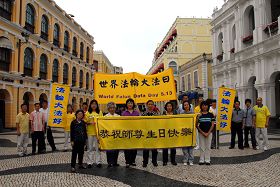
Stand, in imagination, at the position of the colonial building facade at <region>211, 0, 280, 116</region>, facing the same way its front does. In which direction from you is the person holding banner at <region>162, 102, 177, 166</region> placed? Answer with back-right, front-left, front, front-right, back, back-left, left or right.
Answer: front-left

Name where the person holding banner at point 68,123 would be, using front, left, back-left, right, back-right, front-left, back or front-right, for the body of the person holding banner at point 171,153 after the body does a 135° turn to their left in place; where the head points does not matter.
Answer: left

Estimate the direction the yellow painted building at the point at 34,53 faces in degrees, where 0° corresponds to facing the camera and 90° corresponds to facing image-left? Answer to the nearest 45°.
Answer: approximately 315°

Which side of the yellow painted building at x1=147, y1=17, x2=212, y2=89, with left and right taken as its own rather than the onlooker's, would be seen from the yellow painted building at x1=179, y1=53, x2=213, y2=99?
left

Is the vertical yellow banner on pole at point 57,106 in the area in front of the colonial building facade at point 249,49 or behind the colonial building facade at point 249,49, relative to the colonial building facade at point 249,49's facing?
in front

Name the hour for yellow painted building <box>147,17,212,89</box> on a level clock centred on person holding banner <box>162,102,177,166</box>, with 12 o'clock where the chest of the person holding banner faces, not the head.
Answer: The yellow painted building is roughly at 6 o'clock from the person holding banner.

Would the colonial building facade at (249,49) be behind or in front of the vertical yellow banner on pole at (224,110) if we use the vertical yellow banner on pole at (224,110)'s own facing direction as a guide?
behind

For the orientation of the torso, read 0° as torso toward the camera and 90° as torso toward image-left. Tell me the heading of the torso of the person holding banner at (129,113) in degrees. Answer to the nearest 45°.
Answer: approximately 0°
